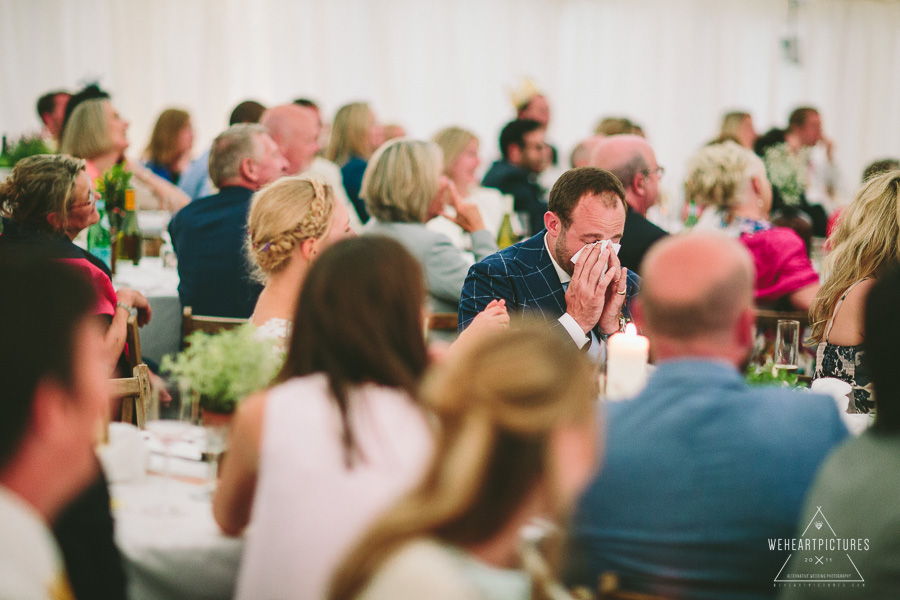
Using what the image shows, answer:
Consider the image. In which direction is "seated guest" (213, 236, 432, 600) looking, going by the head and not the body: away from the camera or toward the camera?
away from the camera

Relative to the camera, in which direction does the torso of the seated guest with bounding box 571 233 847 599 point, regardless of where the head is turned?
away from the camera

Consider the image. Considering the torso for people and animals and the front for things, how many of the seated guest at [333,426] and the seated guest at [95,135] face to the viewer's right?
1

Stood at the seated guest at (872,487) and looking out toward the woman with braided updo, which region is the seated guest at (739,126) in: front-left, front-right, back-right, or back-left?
front-right

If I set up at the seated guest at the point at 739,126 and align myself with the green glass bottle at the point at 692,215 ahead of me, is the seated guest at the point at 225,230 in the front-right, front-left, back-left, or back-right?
front-right

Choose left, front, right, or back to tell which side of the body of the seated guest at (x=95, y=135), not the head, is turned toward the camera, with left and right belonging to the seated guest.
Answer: right

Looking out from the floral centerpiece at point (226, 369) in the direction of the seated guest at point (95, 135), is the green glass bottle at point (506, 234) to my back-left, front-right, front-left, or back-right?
front-right

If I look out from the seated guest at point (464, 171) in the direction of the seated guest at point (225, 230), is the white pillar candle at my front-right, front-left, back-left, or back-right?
front-left

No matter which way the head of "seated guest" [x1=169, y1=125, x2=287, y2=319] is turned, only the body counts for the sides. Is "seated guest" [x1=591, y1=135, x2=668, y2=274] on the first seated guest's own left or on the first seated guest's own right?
on the first seated guest's own right

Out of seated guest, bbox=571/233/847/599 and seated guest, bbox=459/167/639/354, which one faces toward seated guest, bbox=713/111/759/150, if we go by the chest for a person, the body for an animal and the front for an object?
seated guest, bbox=571/233/847/599

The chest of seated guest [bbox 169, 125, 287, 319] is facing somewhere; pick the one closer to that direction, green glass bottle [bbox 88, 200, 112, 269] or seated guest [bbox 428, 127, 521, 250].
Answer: the seated guest

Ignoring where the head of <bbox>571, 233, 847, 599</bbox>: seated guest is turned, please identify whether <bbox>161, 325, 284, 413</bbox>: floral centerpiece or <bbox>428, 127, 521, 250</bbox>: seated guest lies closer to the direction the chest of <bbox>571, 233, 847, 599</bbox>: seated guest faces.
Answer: the seated guest

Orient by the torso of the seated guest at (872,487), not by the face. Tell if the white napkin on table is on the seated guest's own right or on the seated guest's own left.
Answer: on the seated guest's own left
